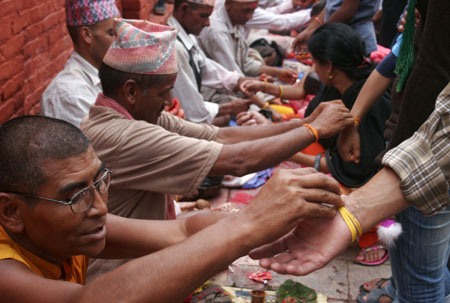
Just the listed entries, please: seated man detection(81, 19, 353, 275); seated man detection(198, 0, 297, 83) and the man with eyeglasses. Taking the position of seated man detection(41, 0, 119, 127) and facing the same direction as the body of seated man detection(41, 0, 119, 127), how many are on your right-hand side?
2

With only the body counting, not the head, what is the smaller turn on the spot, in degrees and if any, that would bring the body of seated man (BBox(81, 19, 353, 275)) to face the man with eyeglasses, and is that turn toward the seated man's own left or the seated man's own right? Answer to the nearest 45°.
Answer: approximately 90° to the seated man's own right

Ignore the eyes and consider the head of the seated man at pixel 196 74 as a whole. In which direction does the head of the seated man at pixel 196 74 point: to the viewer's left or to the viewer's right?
to the viewer's right

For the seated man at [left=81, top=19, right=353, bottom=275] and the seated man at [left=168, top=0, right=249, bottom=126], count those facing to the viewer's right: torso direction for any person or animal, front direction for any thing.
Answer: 2

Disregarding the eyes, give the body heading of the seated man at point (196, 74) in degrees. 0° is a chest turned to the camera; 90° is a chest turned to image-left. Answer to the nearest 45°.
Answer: approximately 270°

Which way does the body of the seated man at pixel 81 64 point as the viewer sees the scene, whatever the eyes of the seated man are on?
to the viewer's right

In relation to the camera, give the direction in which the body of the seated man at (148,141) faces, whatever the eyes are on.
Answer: to the viewer's right

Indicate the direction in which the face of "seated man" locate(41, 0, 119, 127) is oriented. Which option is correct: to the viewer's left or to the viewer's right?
to the viewer's right

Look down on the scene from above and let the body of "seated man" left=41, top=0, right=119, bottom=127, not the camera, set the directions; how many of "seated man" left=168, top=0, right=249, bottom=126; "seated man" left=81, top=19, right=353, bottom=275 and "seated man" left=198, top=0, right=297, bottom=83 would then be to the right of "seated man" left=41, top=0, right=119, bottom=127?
1

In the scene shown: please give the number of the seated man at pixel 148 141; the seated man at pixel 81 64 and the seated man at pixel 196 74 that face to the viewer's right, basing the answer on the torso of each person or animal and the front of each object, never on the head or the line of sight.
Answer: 3

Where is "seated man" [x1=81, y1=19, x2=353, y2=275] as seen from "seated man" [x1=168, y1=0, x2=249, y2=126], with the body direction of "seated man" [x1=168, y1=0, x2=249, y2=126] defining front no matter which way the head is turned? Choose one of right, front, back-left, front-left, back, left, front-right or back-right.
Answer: right

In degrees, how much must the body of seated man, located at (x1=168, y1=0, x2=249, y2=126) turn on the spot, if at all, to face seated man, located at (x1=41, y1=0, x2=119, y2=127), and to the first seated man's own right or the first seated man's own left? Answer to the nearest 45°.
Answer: approximately 135° to the first seated man's own right

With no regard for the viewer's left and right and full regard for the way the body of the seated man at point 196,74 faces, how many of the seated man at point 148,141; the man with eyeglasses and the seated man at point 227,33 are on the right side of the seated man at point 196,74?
2

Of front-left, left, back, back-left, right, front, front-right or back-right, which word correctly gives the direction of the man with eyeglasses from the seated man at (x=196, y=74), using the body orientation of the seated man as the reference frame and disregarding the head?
right
